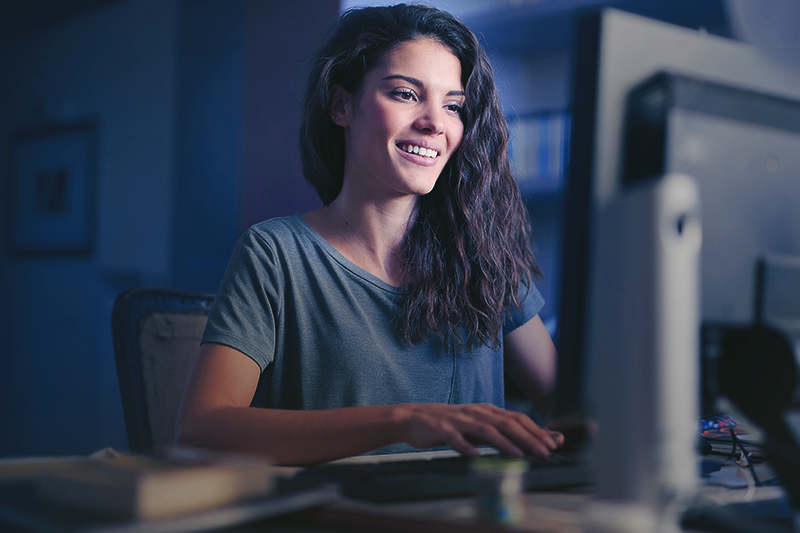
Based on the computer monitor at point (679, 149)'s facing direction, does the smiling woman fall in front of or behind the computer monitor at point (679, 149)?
in front

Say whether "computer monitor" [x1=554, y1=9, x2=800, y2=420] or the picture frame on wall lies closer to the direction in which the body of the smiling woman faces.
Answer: the computer monitor

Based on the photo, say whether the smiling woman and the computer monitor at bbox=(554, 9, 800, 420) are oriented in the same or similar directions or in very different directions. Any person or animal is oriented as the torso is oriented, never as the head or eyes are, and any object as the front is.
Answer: very different directions

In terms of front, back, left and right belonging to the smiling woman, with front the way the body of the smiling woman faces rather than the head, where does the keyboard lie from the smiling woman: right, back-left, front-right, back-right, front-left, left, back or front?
front-right

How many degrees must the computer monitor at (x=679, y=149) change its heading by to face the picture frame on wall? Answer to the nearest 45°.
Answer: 0° — it already faces it

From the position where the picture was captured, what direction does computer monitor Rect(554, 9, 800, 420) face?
facing away from the viewer and to the left of the viewer

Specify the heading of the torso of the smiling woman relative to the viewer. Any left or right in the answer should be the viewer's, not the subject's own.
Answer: facing the viewer and to the right of the viewer

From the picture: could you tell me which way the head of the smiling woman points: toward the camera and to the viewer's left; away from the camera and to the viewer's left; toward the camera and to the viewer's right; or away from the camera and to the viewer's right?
toward the camera and to the viewer's right
